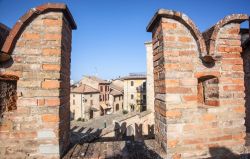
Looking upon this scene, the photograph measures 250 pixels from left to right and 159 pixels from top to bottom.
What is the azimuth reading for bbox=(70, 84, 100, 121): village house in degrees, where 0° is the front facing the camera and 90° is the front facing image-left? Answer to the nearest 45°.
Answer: approximately 315°

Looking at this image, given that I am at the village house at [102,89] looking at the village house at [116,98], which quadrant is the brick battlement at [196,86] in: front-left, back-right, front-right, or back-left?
back-right

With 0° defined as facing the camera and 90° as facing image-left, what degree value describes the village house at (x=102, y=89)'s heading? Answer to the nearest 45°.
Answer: approximately 315°
